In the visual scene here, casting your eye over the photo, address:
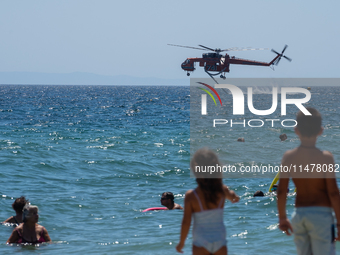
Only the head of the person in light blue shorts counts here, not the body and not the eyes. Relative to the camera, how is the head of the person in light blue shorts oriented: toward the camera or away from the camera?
away from the camera

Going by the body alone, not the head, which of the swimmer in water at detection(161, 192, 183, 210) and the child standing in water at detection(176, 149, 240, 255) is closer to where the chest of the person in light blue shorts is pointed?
the swimmer in water

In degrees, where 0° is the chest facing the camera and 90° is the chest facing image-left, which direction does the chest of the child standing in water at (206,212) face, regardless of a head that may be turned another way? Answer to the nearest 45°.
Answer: approximately 180°

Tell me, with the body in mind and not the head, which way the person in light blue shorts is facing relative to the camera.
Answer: away from the camera

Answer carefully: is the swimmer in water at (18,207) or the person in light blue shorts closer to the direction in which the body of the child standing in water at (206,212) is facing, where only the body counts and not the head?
the swimmer in water

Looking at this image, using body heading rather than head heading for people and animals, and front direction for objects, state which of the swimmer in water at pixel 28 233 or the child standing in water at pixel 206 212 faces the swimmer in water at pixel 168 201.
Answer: the child standing in water

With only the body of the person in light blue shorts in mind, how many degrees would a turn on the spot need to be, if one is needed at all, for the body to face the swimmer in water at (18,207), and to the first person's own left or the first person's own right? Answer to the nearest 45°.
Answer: approximately 45° to the first person's own left
